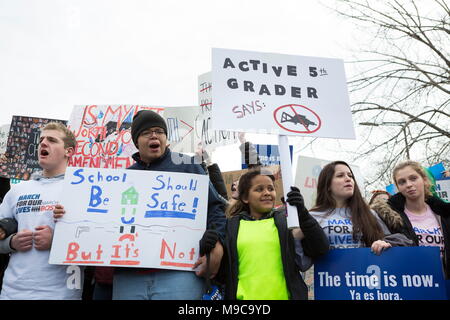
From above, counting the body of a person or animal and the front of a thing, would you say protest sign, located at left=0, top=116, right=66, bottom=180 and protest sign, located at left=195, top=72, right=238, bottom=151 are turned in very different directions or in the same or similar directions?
same or similar directions

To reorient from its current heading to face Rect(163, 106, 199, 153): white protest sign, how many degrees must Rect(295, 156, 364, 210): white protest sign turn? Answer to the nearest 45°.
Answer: approximately 45° to its right

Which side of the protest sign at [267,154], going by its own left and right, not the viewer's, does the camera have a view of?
front

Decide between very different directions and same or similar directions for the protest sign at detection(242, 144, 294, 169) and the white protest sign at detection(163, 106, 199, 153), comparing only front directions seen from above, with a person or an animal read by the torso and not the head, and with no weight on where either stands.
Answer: same or similar directions

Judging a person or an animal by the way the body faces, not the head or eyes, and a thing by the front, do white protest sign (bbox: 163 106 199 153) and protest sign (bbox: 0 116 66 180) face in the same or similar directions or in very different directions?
same or similar directions

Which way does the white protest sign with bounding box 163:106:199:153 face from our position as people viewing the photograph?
facing the viewer

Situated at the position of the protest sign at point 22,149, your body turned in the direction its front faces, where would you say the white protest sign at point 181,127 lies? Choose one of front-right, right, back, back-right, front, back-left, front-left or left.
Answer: front-left

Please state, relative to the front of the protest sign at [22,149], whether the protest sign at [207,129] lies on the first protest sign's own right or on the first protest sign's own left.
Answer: on the first protest sign's own left

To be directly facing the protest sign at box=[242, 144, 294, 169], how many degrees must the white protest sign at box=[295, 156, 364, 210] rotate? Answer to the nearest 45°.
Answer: approximately 135° to its right

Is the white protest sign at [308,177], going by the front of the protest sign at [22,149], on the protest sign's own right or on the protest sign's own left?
on the protest sign's own left

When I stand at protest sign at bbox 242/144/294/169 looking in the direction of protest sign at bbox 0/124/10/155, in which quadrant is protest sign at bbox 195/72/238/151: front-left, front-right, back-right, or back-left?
front-left

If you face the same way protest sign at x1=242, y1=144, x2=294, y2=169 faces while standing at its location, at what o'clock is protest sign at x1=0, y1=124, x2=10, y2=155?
protest sign at x1=0, y1=124, x2=10, y2=155 is roughly at 3 o'clock from protest sign at x1=242, y1=144, x2=294, y2=169.

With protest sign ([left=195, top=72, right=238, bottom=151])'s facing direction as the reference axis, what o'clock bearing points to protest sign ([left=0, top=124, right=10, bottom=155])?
protest sign ([left=0, top=124, right=10, bottom=155]) is roughly at 4 o'clock from protest sign ([left=195, top=72, right=238, bottom=151]).
